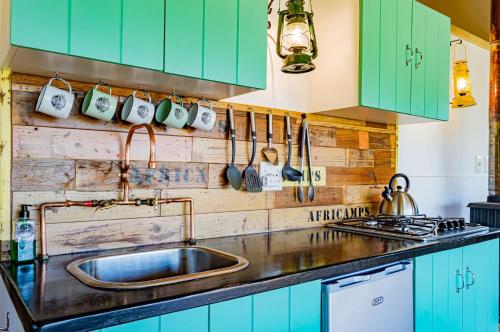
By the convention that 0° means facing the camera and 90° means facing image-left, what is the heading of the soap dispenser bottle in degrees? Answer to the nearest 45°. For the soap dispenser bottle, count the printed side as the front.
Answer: approximately 0°

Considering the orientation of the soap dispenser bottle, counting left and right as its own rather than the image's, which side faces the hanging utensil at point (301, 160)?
left

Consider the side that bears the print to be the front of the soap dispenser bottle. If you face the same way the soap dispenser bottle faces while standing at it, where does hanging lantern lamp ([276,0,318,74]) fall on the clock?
The hanging lantern lamp is roughly at 9 o'clock from the soap dispenser bottle.

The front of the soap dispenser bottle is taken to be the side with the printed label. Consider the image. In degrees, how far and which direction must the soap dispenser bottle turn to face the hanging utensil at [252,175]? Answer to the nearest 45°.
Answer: approximately 90° to its left

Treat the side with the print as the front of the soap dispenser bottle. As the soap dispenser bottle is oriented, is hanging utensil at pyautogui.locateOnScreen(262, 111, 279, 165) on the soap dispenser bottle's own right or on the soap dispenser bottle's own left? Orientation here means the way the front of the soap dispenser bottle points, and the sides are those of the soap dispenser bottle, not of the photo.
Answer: on the soap dispenser bottle's own left

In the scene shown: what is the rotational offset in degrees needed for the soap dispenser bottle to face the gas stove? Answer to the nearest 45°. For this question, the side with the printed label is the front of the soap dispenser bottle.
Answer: approximately 90° to its left

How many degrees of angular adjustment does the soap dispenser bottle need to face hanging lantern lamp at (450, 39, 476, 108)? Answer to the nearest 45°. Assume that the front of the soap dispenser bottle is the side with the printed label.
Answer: approximately 90° to its left

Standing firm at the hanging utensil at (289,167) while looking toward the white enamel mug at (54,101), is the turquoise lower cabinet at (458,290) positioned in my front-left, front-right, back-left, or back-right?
back-left
